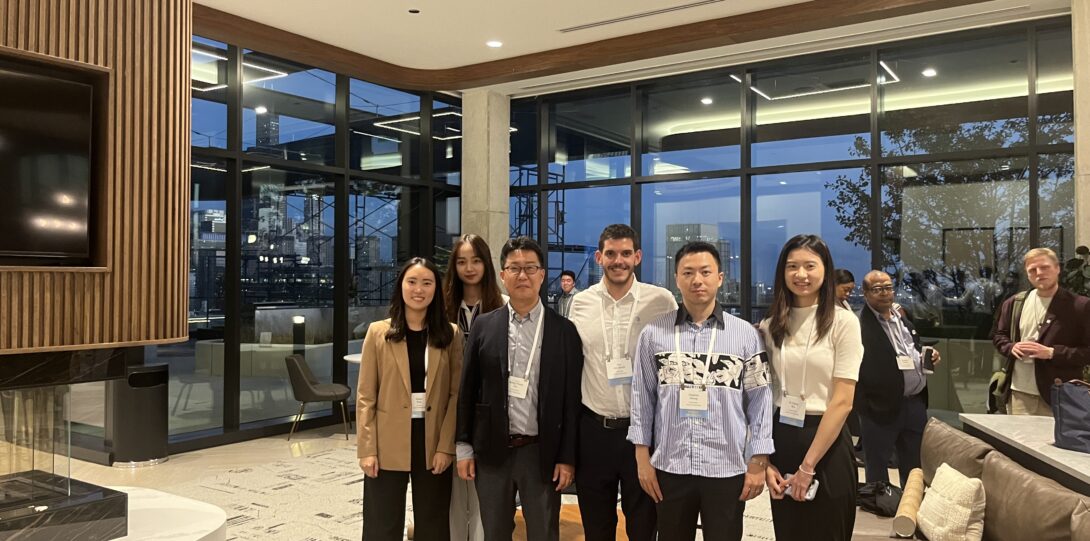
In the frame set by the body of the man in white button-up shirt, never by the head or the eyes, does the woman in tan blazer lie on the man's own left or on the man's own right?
on the man's own right

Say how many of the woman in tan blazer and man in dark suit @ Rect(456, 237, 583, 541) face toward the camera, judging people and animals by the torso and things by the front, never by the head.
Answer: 2

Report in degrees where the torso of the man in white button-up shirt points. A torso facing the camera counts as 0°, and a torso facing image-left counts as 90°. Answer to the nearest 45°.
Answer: approximately 0°

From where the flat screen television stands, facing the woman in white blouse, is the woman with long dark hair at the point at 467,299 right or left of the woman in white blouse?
left

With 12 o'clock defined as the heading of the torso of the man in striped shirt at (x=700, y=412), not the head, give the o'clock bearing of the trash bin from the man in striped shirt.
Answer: The trash bin is roughly at 4 o'clock from the man in striped shirt.

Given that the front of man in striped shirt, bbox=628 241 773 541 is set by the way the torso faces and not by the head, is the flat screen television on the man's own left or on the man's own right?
on the man's own right

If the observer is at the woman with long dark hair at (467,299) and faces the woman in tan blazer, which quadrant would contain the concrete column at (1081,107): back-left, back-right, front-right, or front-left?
back-left

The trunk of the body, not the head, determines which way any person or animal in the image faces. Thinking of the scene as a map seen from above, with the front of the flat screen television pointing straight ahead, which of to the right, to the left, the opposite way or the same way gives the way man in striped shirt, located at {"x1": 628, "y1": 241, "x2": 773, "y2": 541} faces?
to the right

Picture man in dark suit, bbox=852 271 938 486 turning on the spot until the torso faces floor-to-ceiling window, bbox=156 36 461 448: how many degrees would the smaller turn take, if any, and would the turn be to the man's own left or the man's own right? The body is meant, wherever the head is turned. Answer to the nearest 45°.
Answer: approximately 135° to the man's own right

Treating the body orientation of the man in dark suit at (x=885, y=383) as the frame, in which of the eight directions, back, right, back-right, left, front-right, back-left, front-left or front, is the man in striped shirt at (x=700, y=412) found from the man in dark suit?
front-right

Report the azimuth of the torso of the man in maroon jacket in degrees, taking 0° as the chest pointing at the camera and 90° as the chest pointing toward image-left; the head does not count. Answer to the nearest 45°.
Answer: approximately 45°
